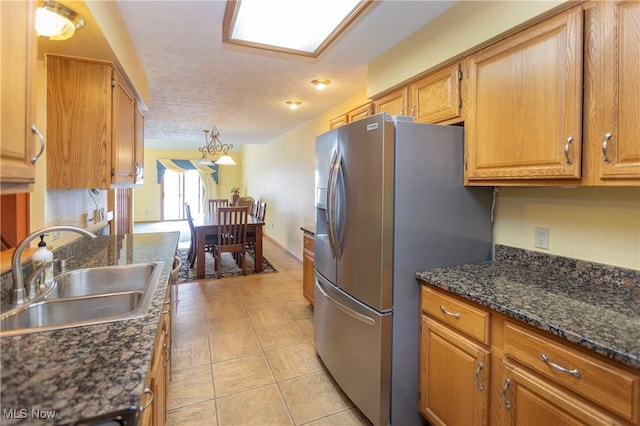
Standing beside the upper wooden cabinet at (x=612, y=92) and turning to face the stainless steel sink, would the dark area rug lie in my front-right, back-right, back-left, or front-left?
front-right

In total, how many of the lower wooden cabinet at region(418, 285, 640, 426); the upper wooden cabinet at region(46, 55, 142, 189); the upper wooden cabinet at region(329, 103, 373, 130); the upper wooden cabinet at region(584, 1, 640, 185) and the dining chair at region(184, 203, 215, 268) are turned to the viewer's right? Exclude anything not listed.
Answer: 2

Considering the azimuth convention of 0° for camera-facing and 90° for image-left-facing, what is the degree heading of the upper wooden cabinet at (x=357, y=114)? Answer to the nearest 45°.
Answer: approximately 45°

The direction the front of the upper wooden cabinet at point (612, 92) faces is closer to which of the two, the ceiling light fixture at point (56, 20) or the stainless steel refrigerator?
the ceiling light fixture

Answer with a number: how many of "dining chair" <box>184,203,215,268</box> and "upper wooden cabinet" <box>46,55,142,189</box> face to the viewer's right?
2

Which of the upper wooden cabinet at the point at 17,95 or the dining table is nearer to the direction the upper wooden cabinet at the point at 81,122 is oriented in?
the dining table

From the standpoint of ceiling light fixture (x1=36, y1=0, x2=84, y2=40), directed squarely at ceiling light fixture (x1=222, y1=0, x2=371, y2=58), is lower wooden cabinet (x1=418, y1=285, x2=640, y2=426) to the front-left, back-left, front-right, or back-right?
front-right

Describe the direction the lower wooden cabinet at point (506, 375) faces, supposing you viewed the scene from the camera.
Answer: facing the viewer and to the left of the viewer

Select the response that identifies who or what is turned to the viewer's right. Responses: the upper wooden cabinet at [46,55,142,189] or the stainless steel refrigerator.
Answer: the upper wooden cabinet

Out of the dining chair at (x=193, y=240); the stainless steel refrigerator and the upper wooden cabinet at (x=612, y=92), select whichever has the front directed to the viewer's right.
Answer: the dining chair

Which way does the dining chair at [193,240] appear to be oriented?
to the viewer's right

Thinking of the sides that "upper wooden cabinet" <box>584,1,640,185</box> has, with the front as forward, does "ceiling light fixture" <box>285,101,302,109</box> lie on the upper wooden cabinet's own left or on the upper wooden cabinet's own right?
on the upper wooden cabinet's own right

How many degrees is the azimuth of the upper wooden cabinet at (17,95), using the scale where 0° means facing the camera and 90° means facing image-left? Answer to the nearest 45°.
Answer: approximately 315°

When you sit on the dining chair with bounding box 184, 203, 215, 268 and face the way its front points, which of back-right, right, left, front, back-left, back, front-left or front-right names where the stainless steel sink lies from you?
right

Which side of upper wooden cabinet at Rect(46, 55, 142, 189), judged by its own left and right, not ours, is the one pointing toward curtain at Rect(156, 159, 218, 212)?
left

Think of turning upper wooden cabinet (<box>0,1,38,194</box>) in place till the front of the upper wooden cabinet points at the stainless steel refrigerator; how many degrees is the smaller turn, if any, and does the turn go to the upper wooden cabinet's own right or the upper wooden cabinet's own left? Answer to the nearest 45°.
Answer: approximately 45° to the upper wooden cabinet's own left

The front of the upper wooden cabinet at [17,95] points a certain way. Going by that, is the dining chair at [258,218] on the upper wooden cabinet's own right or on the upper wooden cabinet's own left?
on the upper wooden cabinet's own left

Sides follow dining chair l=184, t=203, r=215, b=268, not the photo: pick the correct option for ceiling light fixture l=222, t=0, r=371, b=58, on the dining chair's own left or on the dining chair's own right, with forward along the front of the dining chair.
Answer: on the dining chair's own right

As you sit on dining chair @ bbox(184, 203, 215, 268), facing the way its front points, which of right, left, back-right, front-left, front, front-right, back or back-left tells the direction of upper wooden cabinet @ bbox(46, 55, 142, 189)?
right

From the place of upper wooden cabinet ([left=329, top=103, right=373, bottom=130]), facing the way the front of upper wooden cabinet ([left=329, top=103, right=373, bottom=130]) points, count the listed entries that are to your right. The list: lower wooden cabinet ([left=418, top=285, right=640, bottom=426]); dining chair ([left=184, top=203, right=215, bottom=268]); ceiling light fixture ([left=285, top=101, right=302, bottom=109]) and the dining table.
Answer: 3

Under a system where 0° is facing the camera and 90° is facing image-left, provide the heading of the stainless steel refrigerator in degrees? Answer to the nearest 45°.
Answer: approximately 45°
